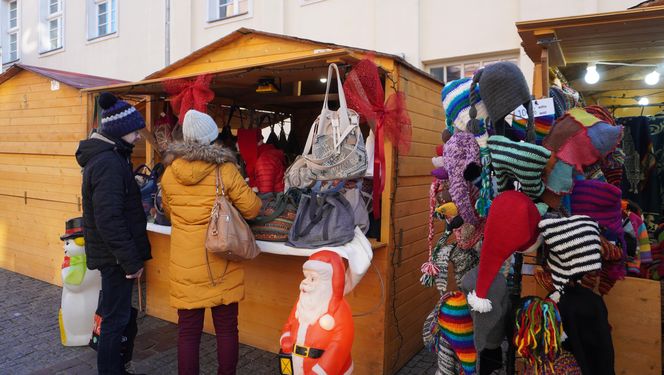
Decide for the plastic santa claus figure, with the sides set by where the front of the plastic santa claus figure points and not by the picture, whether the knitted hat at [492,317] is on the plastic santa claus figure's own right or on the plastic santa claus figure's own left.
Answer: on the plastic santa claus figure's own left

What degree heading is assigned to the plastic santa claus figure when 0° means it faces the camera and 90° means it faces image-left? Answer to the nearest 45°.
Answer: approximately 45°

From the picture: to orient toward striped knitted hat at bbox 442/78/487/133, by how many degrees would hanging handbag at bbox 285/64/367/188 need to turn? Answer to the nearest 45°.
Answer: approximately 45° to its left

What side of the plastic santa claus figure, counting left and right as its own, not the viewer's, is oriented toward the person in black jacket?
right

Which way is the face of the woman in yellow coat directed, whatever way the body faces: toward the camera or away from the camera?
away from the camera

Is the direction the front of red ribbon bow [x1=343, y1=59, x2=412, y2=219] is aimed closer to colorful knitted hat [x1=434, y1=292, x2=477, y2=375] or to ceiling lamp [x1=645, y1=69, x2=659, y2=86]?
the colorful knitted hat

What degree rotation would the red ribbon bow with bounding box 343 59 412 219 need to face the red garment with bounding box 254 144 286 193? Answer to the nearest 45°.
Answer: approximately 135° to its right

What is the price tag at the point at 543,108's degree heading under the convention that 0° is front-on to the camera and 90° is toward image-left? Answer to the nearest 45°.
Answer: approximately 0°
